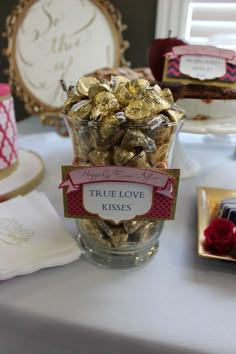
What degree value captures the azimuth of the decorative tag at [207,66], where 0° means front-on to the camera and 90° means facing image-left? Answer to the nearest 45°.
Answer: approximately 0°

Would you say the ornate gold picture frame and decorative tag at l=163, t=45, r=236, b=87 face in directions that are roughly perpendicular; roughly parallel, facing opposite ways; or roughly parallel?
roughly parallel

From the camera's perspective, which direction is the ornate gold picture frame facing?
toward the camera

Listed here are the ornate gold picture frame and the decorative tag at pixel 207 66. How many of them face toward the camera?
2

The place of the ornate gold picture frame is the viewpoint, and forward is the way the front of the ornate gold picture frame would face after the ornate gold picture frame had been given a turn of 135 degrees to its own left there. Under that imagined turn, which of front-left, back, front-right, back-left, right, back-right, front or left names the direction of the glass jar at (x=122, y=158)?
back-right

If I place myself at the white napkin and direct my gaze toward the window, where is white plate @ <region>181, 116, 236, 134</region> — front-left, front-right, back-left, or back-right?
front-right

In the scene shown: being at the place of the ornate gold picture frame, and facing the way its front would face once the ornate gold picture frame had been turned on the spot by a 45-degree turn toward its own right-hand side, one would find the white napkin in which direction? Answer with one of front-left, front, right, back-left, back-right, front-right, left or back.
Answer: front-left

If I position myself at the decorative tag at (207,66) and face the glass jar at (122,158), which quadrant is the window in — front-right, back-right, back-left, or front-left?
back-right
